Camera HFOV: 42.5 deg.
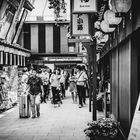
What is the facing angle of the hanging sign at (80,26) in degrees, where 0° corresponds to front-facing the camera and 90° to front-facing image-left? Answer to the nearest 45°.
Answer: approximately 0°

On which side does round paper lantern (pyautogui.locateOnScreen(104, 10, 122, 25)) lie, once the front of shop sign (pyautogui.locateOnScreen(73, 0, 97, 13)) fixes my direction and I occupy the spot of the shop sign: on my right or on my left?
on my left

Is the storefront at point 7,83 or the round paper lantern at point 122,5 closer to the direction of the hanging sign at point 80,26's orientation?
the round paper lantern

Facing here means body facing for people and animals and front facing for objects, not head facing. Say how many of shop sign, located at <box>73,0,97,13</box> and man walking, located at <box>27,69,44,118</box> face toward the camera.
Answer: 2
